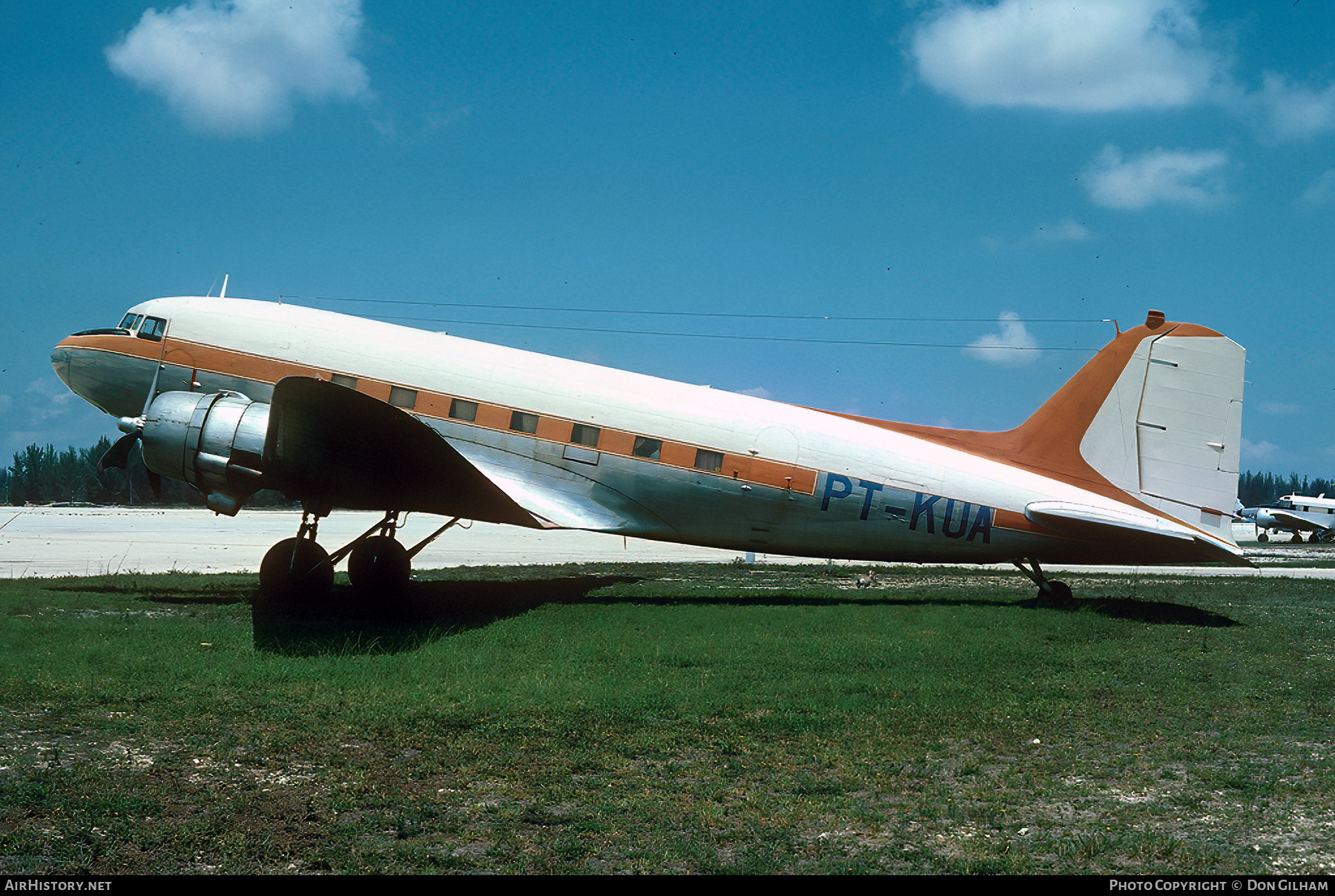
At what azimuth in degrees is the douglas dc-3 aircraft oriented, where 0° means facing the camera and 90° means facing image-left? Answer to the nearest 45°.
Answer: approximately 90°
